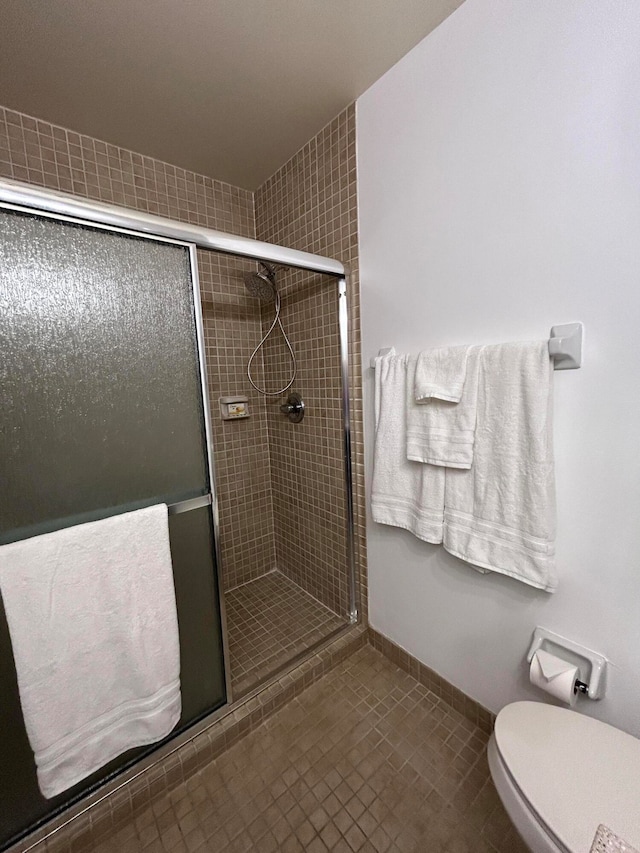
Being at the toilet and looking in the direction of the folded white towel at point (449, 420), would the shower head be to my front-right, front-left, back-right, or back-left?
front-left

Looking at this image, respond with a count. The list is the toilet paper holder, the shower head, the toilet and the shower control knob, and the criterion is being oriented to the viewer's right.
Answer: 0

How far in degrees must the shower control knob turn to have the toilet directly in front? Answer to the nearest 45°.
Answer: approximately 45° to its left

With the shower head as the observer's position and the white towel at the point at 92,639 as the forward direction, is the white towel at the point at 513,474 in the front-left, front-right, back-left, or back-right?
front-left

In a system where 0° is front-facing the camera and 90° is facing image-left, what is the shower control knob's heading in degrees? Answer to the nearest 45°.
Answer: approximately 45°

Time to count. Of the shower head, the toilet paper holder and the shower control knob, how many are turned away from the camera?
0

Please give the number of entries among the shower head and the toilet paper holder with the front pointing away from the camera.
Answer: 0

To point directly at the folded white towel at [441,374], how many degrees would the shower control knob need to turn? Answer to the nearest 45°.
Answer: approximately 90° to its left

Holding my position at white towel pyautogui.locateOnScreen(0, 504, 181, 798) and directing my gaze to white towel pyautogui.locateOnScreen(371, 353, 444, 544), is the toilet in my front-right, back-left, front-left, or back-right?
front-right

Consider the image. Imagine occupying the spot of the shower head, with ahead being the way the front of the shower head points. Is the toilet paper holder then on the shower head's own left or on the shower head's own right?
on the shower head's own left

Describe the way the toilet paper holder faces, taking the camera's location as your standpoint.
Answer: facing the viewer and to the left of the viewer

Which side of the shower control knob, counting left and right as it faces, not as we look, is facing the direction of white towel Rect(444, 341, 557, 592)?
left

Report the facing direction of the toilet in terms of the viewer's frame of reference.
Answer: facing away from the viewer and to the left of the viewer
